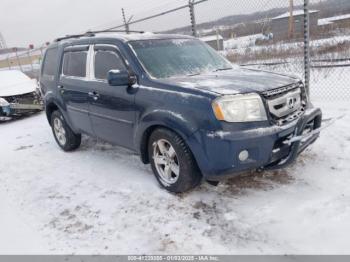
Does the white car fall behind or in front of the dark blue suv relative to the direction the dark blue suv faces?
behind

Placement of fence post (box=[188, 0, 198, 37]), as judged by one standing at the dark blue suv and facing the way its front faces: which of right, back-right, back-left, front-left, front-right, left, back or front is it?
back-left

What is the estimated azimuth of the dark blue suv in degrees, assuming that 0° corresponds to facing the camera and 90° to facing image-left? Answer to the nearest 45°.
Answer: approximately 315°

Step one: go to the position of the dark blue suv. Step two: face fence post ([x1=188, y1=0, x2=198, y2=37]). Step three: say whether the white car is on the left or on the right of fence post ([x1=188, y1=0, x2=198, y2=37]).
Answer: left

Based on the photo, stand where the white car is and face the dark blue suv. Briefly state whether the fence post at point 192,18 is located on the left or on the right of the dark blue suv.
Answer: left

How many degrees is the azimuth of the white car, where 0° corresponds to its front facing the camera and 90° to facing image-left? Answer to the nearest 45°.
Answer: approximately 315°
